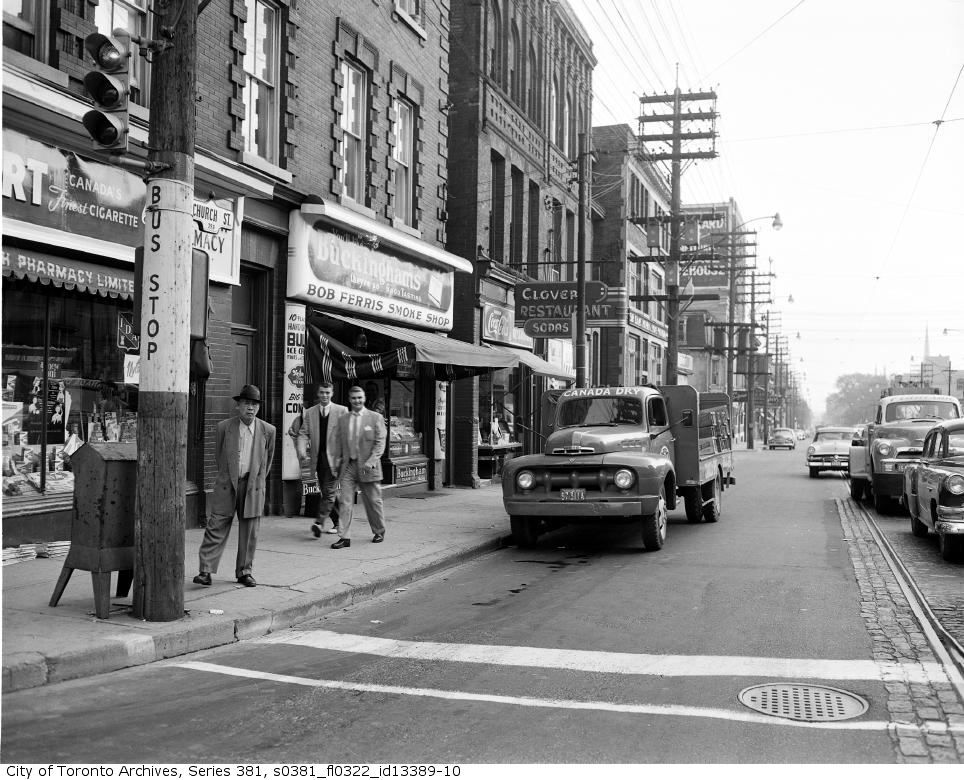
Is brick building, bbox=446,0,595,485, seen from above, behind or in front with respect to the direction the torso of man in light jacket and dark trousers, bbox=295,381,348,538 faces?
behind

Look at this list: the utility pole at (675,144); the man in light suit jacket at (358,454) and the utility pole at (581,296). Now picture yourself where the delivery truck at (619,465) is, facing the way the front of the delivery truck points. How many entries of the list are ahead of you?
1

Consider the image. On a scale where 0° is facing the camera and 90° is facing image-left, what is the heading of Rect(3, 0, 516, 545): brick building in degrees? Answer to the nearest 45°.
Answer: approximately 315°

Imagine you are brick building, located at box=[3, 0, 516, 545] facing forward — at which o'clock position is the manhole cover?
The manhole cover is roughly at 1 o'clock from the brick building.

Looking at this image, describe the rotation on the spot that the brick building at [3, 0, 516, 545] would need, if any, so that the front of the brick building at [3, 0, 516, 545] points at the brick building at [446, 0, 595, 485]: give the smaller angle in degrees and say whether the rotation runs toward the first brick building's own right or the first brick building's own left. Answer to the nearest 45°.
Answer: approximately 90° to the first brick building's own left

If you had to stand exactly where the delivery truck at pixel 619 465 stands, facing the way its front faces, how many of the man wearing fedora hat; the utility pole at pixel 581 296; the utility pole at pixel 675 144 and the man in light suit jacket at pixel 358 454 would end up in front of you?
2

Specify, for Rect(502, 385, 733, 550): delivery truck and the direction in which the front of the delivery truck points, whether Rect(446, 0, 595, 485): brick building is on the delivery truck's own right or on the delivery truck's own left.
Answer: on the delivery truck's own right

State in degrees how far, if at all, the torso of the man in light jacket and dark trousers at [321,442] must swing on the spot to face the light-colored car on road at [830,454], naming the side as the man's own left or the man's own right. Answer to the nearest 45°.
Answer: approximately 135° to the man's own left

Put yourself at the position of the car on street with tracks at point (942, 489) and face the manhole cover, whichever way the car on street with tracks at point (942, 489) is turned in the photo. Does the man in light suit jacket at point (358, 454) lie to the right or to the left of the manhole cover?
right

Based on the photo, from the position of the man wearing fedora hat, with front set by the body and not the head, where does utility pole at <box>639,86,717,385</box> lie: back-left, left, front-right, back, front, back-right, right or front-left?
back-left

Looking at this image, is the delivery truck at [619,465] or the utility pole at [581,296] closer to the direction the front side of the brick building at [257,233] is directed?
the delivery truck

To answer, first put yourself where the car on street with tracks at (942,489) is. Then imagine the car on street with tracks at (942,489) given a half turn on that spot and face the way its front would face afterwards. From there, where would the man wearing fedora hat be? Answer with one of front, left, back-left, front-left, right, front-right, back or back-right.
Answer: left
